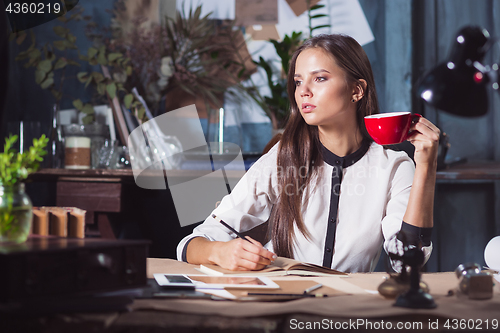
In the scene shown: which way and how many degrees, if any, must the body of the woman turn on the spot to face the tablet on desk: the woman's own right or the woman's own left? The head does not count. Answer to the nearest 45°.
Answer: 0° — they already face it

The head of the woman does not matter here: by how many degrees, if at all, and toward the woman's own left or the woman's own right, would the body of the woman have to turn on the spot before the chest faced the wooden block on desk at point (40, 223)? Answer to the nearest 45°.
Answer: approximately 45° to the woman's own right

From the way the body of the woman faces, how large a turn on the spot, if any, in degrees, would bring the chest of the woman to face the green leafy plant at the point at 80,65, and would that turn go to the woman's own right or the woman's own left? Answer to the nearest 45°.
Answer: approximately 135° to the woman's own right

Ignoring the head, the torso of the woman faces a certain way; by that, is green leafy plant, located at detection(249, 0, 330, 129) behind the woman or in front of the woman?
behind

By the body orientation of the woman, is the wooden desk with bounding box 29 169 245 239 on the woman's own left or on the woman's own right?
on the woman's own right

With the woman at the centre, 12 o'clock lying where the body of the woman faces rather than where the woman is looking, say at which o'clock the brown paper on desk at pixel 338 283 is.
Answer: The brown paper on desk is roughly at 12 o'clock from the woman.

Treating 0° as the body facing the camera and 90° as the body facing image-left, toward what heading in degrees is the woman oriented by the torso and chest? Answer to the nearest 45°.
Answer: approximately 0°
